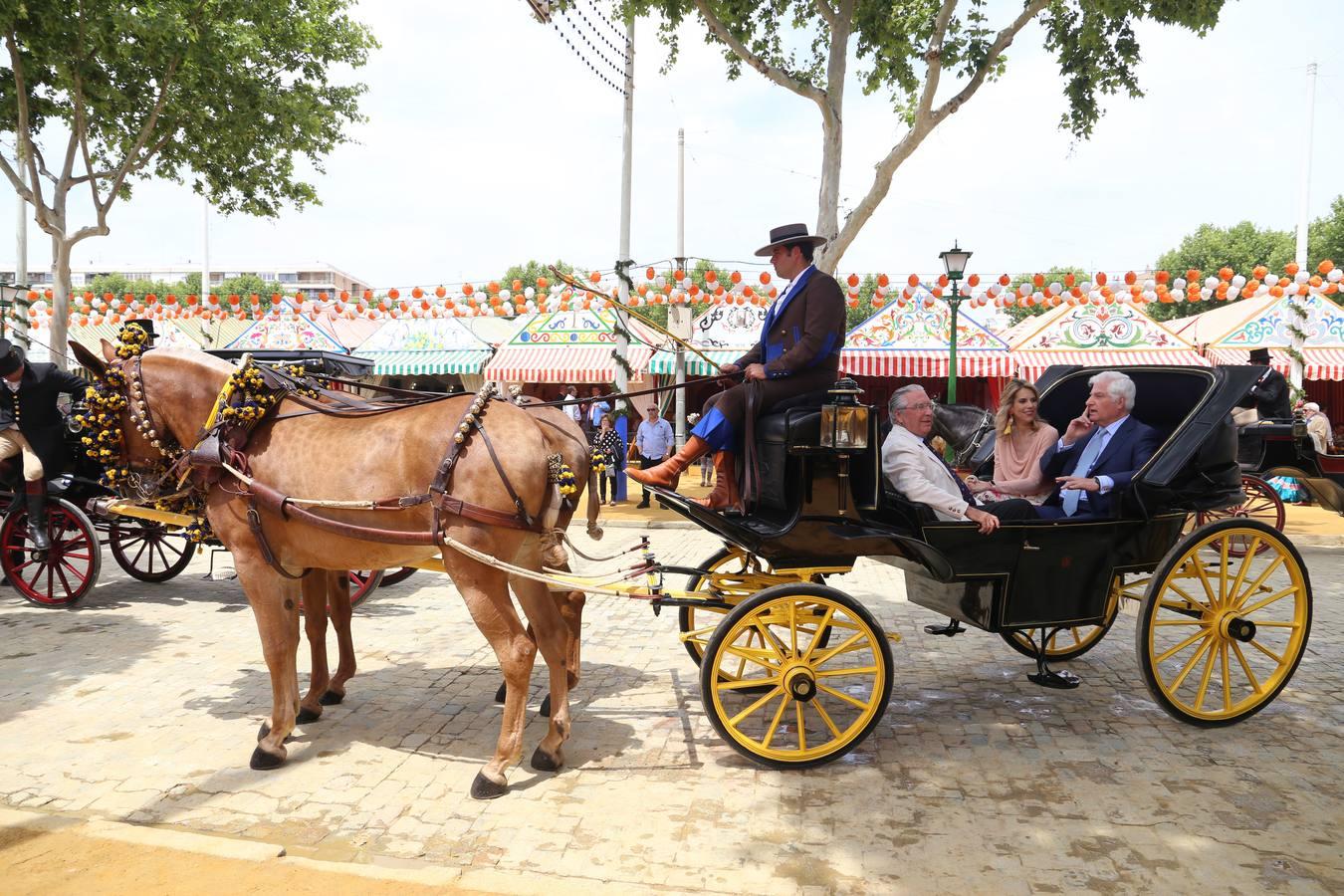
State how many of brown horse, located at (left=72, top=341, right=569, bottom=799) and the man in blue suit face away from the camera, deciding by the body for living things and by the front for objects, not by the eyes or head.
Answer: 0

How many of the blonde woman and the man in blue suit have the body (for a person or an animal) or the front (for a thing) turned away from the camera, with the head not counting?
0

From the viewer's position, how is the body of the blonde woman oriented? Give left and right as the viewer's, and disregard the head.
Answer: facing the viewer and to the left of the viewer

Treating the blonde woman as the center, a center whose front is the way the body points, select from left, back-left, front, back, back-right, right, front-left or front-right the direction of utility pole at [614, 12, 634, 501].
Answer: right

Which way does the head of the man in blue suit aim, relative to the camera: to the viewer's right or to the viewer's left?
to the viewer's left

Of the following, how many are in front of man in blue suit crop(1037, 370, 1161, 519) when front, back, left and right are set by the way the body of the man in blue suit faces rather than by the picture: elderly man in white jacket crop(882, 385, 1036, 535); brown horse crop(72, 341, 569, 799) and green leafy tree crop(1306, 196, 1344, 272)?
2

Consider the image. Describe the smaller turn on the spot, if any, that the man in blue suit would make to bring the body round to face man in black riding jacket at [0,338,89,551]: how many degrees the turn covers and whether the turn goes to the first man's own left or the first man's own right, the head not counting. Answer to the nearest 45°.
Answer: approximately 45° to the first man's own right

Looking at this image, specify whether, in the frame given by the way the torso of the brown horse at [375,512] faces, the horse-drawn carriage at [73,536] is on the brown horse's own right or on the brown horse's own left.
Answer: on the brown horse's own right

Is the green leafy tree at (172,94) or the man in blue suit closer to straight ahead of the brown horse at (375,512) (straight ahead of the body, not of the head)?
the green leafy tree

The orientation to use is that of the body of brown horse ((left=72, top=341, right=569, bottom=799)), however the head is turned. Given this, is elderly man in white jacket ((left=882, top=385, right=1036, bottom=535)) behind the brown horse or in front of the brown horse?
behind

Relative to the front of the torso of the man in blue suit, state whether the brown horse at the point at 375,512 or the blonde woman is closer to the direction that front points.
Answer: the brown horse

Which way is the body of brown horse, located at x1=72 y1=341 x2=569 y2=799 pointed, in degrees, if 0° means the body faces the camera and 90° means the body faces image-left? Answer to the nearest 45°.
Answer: approximately 90°

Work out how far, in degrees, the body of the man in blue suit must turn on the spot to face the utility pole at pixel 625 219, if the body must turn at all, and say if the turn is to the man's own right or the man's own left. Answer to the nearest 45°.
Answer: approximately 90° to the man's own right

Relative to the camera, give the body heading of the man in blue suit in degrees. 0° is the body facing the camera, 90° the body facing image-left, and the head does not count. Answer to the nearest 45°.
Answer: approximately 45°

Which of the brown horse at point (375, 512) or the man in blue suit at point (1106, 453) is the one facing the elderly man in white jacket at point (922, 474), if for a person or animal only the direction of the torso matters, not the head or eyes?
the man in blue suit

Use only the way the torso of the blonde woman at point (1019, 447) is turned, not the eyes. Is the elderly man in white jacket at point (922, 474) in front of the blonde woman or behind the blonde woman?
in front
